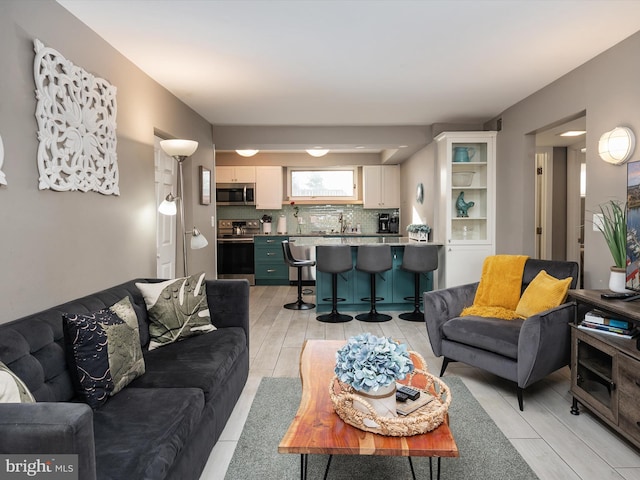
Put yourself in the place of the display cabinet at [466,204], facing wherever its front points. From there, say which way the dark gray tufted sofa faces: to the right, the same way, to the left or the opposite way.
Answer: to the left

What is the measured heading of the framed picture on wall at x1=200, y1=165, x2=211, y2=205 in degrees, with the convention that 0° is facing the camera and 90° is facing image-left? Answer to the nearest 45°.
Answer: approximately 270°

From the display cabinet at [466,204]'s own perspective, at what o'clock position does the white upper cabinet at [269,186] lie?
The white upper cabinet is roughly at 4 o'clock from the display cabinet.

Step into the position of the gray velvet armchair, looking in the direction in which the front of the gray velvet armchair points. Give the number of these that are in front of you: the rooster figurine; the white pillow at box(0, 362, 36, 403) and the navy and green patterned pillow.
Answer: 2

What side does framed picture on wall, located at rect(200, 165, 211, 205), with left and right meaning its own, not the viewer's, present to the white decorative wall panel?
right

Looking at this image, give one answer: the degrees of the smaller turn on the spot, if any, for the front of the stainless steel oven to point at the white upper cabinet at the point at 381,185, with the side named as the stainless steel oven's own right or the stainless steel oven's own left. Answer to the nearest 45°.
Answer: approximately 90° to the stainless steel oven's own left

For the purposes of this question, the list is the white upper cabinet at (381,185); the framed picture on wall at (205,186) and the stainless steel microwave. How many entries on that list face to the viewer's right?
1

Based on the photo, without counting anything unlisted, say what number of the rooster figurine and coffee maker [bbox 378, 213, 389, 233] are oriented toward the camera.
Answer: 1
